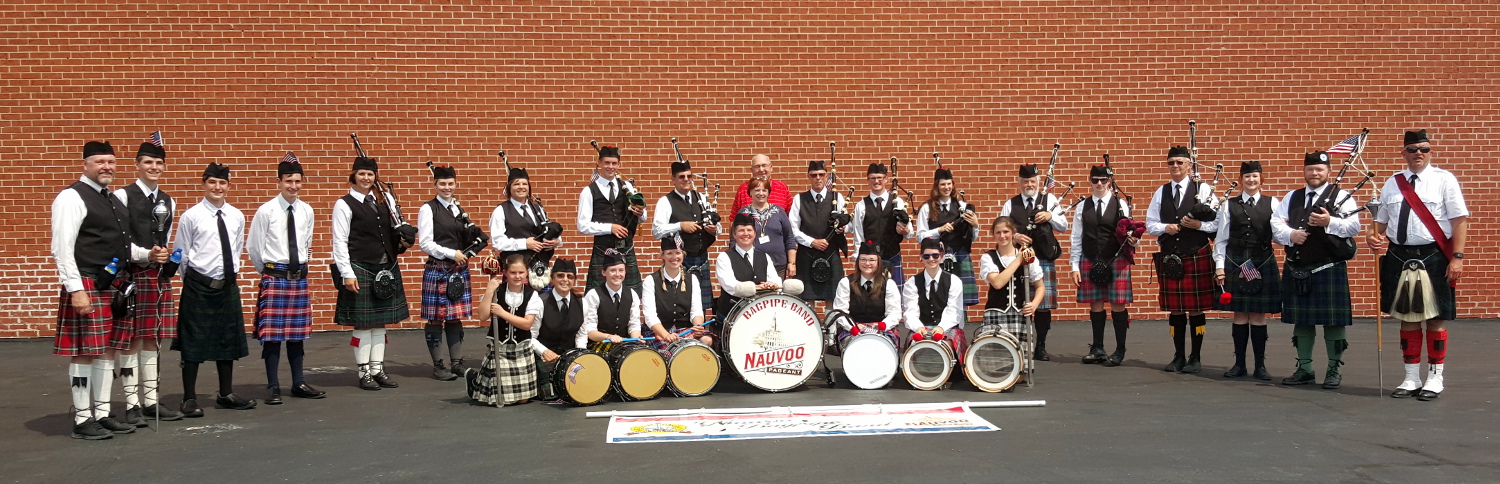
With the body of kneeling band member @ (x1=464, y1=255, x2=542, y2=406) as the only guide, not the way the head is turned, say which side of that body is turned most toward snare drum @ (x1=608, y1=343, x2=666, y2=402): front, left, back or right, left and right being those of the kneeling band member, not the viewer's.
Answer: left

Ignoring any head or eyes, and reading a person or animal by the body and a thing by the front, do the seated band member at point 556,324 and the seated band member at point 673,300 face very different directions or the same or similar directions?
same or similar directions

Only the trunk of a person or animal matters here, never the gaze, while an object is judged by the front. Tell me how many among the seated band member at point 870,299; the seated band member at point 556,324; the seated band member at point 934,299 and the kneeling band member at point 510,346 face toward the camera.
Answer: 4

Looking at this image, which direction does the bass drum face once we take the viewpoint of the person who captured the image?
facing the viewer

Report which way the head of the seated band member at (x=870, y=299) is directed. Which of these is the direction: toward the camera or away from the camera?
toward the camera

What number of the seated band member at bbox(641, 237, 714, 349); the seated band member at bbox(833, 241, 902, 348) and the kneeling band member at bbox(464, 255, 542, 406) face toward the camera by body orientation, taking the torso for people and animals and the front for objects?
3

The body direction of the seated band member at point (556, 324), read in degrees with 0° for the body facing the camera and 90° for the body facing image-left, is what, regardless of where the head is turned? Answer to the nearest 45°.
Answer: approximately 0°

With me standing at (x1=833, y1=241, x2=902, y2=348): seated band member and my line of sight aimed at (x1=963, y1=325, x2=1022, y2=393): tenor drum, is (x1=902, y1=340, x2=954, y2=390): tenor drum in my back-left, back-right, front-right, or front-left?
front-right

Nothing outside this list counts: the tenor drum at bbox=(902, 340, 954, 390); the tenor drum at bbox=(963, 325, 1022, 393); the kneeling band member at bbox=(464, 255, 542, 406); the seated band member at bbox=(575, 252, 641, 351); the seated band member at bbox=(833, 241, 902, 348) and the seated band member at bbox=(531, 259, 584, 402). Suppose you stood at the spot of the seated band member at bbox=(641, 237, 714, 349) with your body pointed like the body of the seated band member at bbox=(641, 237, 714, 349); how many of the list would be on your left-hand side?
3

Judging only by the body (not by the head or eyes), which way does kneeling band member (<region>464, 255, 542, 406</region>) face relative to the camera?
toward the camera

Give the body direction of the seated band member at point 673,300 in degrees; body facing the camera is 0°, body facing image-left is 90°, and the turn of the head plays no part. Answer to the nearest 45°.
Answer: approximately 0°

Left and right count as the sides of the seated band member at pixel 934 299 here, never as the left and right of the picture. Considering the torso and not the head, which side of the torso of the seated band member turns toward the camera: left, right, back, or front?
front

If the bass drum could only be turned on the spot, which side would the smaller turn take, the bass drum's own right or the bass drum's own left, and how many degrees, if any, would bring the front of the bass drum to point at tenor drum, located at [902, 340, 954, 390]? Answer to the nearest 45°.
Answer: approximately 90° to the bass drum's own left

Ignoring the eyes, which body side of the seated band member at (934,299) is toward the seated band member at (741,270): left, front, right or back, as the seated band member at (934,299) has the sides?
right
